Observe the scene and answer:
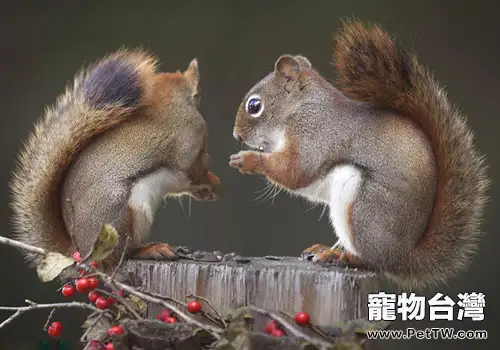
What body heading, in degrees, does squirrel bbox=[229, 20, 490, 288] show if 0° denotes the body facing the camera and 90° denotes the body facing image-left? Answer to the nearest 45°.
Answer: approximately 90°

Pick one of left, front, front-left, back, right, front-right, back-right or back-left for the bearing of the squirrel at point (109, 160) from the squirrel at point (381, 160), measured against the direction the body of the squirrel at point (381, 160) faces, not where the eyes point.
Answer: front

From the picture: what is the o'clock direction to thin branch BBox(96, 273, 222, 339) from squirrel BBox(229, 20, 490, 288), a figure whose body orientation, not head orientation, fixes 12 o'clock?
The thin branch is roughly at 11 o'clock from the squirrel.

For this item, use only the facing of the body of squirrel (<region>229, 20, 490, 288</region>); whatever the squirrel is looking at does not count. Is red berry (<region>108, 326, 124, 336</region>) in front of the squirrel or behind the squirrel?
in front

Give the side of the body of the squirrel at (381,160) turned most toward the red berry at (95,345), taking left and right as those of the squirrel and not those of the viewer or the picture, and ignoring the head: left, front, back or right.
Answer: front

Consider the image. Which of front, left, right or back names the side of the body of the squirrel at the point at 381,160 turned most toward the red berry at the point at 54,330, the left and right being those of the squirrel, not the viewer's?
front

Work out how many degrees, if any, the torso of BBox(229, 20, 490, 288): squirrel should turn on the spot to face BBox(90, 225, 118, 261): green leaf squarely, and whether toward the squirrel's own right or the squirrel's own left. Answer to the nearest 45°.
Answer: approximately 45° to the squirrel's own left
